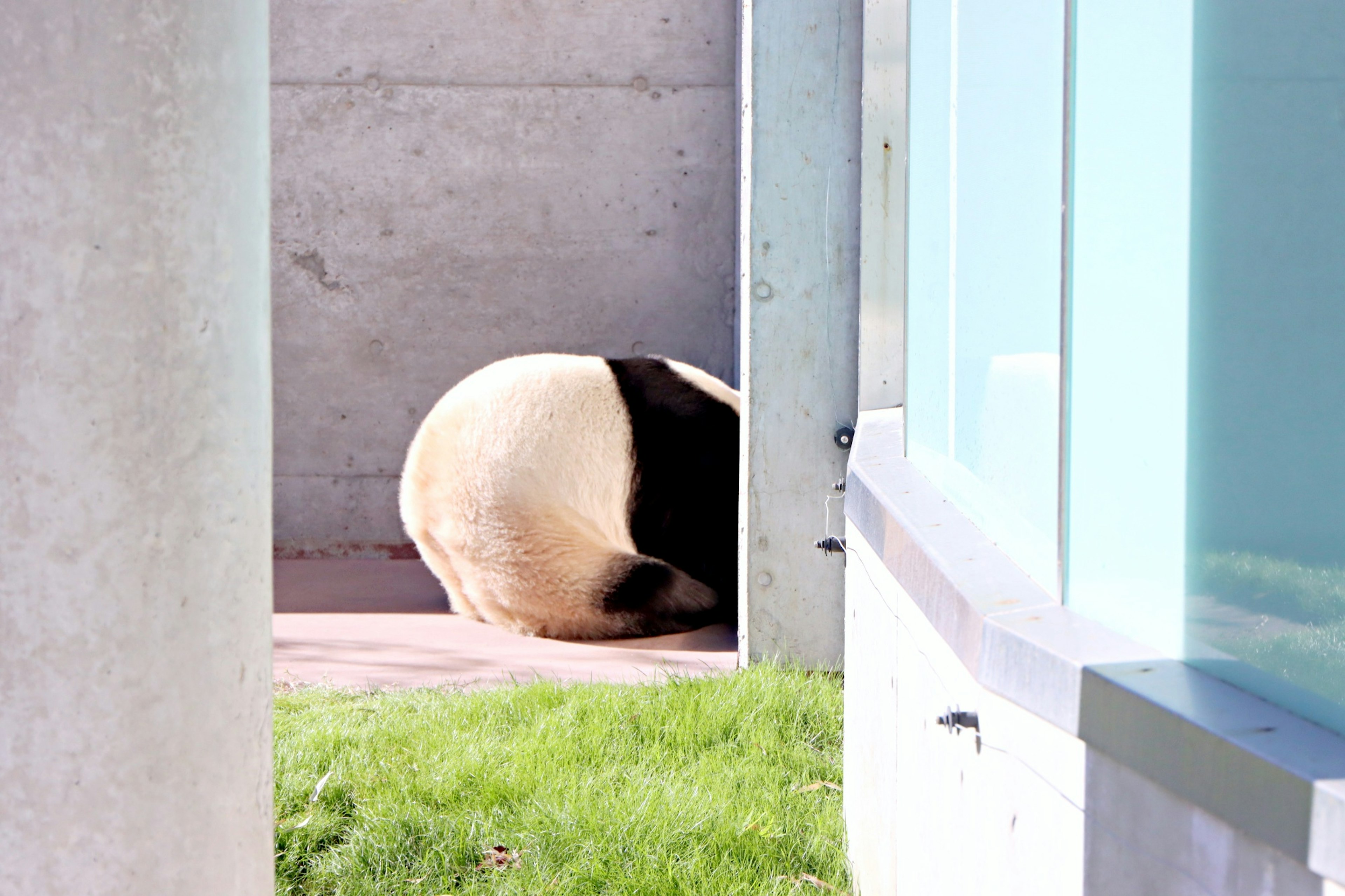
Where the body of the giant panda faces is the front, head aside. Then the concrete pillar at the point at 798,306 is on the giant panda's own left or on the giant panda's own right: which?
on the giant panda's own right

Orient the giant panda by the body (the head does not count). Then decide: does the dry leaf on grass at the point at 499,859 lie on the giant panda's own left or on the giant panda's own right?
on the giant panda's own right

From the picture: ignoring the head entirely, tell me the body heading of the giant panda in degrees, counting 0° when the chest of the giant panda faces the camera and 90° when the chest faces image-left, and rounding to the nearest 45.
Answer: approximately 270°

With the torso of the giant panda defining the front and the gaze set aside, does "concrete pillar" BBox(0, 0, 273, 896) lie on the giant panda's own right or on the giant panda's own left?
on the giant panda's own right

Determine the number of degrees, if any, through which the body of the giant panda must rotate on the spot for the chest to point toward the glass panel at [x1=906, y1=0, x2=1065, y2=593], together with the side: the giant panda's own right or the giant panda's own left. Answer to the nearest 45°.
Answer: approximately 90° to the giant panda's own right

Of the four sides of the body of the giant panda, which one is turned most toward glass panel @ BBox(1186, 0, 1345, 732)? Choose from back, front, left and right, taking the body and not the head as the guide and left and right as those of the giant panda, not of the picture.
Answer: right

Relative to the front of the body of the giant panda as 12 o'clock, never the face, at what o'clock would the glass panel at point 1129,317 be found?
The glass panel is roughly at 3 o'clock from the giant panda.

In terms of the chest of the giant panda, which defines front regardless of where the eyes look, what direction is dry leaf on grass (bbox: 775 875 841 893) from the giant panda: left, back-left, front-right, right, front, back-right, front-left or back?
right
